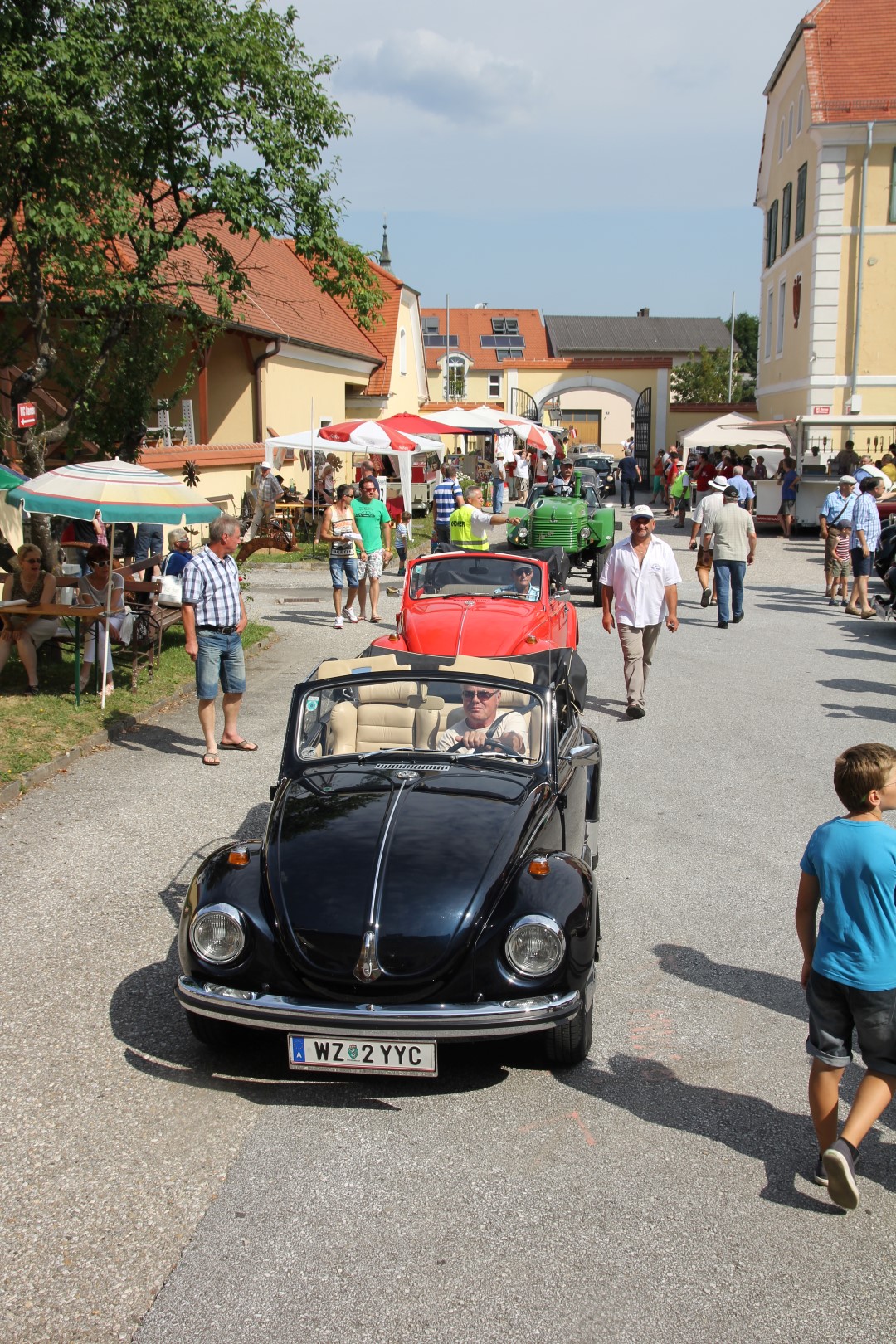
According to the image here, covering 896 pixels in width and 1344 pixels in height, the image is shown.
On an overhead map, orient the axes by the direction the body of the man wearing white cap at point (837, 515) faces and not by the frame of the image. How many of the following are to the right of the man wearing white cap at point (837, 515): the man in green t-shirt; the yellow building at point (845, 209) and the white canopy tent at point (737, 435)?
1

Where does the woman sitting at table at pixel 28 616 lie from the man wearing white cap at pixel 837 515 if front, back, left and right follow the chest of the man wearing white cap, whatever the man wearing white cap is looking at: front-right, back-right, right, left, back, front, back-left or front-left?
right

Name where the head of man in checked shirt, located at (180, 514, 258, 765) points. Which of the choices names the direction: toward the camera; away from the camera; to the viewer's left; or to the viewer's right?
to the viewer's right

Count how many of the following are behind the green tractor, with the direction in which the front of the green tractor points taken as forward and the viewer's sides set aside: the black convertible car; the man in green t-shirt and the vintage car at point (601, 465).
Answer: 1

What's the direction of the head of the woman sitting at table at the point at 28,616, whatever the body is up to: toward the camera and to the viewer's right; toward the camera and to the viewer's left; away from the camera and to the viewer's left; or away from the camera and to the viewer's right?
toward the camera and to the viewer's right

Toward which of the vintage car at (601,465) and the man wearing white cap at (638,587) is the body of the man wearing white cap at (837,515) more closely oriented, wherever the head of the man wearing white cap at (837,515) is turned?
the man wearing white cap

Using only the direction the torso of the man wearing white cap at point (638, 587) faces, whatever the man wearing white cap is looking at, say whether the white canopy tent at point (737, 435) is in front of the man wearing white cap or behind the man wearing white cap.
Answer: behind

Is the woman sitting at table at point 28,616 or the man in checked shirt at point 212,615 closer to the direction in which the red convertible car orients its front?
the man in checked shirt
